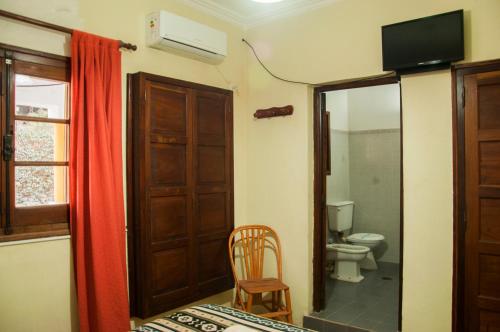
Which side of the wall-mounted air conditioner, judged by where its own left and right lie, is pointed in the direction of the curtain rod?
right

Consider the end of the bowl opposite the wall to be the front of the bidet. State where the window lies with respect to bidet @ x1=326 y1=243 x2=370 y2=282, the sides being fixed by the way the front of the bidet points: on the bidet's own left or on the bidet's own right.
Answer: on the bidet's own right

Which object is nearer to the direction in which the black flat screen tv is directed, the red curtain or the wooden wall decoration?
the red curtain

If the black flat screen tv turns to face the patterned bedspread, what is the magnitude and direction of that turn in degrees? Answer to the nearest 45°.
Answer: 0° — it already faces it

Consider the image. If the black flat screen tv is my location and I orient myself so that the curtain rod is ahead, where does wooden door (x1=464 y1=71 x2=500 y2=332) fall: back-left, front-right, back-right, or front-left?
back-left

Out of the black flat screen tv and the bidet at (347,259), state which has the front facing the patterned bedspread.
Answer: the black flat screen tv

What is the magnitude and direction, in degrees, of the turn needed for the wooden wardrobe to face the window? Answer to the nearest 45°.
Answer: approximately 90° to its right

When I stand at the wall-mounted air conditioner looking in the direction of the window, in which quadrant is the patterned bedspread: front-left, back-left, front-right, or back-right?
front-left

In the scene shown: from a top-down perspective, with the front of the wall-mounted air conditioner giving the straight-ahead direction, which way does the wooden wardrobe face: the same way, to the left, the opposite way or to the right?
the same way

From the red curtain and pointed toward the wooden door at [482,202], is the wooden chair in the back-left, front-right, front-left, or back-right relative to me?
front-left

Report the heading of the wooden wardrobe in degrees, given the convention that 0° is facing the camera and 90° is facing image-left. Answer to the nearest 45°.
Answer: approximately 315°

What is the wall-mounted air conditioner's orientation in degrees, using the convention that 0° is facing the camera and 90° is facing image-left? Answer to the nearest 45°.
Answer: approximately 315°

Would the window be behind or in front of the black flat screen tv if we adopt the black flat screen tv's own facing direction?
in front
